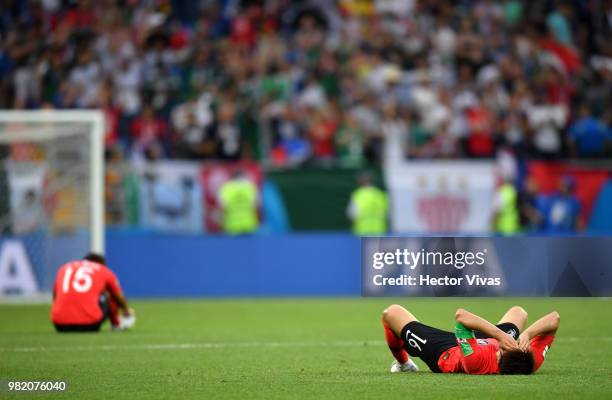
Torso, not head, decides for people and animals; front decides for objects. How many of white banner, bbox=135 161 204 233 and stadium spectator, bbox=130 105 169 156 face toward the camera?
2

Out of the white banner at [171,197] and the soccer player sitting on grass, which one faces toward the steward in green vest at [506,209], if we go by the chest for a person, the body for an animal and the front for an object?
the soccer player sitting on grass

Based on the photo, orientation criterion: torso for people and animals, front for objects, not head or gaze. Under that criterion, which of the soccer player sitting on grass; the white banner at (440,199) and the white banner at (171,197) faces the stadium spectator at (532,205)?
the soccer player sitting on grass

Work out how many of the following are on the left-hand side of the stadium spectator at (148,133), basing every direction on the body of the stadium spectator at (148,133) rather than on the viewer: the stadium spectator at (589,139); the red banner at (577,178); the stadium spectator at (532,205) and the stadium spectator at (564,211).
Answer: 4

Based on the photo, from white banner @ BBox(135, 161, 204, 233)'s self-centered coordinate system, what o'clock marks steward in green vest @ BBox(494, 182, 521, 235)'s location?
The steward in green vest is roughly at 9 o'clock from the white banner.

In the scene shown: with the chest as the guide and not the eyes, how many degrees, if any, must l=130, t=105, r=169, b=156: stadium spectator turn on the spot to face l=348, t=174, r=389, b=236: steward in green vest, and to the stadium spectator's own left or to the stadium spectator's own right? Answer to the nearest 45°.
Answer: approximately 45° to the stadium spectator's own left

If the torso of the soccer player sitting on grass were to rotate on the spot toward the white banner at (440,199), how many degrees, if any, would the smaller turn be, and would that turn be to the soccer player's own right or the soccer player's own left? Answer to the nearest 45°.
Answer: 0° — they already face it

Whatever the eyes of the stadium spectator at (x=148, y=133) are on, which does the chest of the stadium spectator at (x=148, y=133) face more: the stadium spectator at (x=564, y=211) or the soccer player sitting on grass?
the soccer player sitting on grass

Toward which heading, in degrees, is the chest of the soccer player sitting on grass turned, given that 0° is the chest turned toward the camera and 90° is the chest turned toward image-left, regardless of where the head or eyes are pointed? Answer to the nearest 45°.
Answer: approximately 225°

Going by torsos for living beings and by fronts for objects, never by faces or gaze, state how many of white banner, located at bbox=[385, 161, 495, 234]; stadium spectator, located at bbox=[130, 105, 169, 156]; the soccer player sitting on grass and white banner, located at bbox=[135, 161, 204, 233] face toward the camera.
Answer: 3

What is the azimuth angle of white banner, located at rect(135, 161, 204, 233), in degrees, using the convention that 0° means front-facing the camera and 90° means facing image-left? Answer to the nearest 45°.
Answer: approximately 0°

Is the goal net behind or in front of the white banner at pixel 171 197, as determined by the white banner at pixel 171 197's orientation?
in front

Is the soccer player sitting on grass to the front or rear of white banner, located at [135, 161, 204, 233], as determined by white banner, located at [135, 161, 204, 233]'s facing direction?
to the front

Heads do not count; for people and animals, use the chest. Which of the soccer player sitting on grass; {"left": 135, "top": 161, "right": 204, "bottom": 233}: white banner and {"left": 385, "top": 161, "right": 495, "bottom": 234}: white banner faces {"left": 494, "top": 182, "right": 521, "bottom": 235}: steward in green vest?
the soccer player sitting on grass
